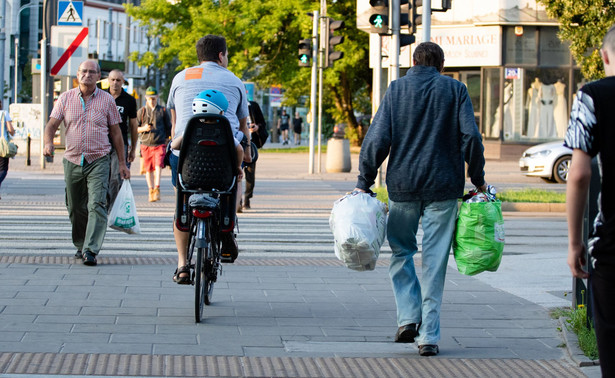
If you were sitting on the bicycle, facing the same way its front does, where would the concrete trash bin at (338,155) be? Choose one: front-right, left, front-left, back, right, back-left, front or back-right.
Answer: front

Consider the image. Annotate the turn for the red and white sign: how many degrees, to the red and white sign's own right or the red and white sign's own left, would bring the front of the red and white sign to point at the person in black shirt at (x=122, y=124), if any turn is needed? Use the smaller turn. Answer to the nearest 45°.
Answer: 0° — it already faces them

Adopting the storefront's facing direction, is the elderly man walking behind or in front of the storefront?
in front

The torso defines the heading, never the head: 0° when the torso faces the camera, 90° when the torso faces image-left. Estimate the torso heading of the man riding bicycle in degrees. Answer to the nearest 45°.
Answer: approximately 180°

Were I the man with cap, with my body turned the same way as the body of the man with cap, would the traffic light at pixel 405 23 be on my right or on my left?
on my left

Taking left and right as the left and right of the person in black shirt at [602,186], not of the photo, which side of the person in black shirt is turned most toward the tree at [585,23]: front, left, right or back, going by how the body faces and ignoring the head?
front

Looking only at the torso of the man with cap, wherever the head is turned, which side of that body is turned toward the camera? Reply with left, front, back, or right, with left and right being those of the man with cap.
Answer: front

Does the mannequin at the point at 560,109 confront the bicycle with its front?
yes

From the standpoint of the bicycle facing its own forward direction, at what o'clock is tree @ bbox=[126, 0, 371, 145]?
The tree is roughly at 12 o'clock from the bicycle.

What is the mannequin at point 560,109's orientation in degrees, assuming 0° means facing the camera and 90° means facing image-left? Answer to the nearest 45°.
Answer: approximately 0°

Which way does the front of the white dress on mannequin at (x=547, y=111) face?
toward the camera

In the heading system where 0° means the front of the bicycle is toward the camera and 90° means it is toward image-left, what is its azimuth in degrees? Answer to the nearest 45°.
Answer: approximately 180°

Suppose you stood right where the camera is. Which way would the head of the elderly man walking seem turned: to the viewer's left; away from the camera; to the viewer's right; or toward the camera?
toward the camera

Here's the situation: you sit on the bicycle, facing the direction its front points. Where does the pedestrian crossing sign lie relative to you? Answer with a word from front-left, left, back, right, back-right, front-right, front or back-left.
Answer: front

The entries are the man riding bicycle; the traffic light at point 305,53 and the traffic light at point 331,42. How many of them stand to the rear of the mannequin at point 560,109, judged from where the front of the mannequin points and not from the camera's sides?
0
